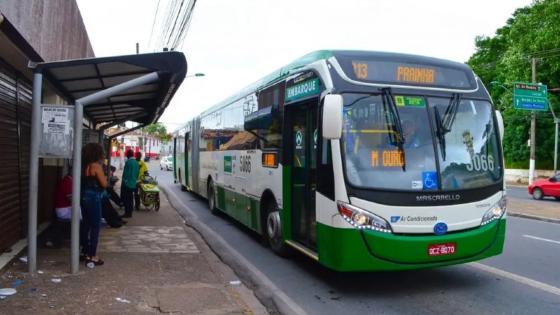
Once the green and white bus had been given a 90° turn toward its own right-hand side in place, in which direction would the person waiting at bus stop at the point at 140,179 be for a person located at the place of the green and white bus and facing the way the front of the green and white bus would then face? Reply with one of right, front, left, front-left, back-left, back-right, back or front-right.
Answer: front

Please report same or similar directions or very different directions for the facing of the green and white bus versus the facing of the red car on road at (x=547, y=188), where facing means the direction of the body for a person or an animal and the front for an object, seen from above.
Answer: very different directions

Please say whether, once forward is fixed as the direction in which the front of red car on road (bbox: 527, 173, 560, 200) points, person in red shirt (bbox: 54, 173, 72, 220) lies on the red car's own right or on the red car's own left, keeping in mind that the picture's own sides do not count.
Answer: on the red car's own left

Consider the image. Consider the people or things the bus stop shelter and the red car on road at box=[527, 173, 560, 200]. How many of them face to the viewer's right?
1

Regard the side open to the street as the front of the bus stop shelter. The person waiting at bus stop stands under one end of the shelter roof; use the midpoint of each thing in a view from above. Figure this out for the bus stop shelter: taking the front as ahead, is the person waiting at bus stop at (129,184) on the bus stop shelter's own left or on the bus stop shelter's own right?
on the bus stop shelter's own left

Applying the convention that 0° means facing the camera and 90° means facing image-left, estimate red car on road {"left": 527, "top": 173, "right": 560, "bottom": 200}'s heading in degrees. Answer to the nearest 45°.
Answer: approximately 135°

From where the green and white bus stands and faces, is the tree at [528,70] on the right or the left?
on its left

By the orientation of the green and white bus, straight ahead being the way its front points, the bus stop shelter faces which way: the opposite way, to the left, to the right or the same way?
to the left

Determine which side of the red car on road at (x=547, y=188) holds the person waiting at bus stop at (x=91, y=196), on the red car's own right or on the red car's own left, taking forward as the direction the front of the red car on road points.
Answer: on the red car's own left

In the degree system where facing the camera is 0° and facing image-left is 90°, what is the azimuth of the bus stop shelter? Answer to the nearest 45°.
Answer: approximately 270°

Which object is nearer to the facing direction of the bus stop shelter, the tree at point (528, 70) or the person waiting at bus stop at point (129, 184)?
the tree

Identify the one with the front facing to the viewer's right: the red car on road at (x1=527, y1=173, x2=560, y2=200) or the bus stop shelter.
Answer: the bus stop shelter
